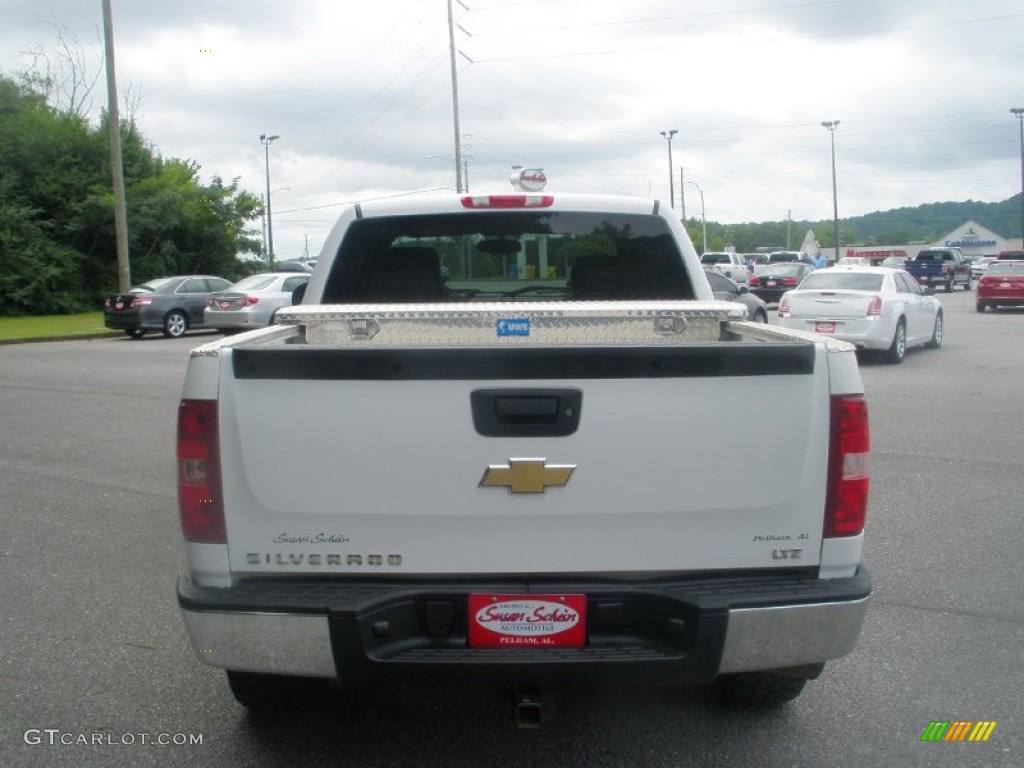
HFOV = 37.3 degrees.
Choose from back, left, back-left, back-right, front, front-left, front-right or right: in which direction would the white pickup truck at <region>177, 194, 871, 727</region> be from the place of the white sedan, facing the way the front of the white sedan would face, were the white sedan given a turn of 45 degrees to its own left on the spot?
back

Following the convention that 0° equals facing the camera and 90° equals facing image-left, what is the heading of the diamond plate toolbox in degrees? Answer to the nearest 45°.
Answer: approximately 0°

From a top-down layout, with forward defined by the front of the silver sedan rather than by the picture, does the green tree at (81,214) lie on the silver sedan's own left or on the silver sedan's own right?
on the silver sedan's own left

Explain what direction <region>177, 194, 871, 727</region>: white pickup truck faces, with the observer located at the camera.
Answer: facing away from the viewer

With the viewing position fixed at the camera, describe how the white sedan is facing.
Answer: facing away from the viewer and to the right of the viewer

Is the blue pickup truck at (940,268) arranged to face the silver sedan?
no

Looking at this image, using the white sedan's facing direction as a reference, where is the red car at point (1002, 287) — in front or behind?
in front

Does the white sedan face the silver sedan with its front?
no

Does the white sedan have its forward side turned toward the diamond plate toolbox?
no

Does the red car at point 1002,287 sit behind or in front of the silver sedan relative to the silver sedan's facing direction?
in front

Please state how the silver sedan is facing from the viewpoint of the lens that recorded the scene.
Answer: facing away from the viewer and to the right of the viewer

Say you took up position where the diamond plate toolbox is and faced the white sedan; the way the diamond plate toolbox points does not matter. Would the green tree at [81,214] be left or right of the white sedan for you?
left
